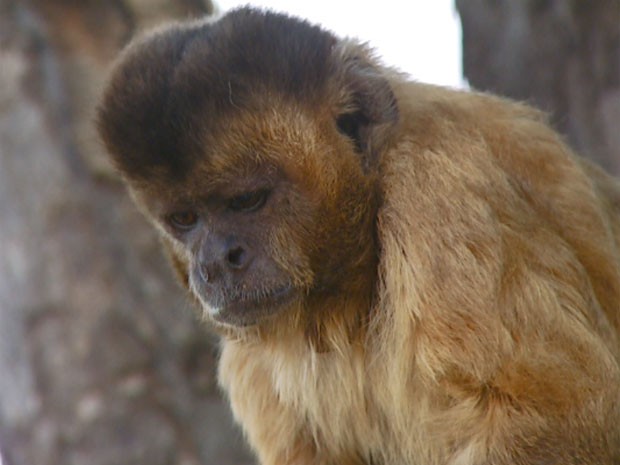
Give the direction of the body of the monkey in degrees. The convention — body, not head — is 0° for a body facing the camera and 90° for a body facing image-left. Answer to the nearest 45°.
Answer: approximately 45°
